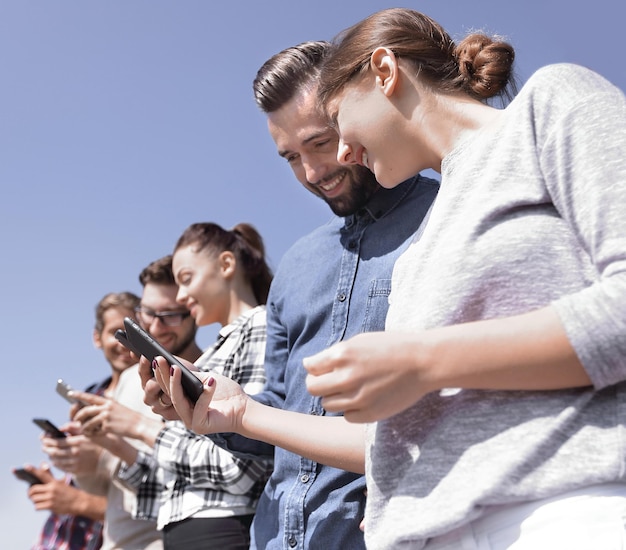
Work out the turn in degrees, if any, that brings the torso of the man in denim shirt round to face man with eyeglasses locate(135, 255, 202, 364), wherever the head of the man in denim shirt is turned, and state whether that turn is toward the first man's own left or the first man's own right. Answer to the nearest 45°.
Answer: approximately 135° to the first man's own right

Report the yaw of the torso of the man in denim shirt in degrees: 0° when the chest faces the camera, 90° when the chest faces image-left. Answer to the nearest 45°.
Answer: approximately 45°

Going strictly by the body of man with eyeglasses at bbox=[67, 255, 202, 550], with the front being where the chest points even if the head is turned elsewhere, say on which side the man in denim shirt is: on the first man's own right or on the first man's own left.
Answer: on the first man's own left

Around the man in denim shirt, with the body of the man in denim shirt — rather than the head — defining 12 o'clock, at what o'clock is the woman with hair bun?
The woman with hair bun is roughly at 10 o'clock from the man in denim shirt.

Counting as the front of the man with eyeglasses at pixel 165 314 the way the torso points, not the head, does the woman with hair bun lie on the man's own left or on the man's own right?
on the man's own left

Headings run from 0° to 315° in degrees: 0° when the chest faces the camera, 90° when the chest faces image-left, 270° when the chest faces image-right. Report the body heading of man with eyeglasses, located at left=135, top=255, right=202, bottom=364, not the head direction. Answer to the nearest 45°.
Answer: approximately 45°

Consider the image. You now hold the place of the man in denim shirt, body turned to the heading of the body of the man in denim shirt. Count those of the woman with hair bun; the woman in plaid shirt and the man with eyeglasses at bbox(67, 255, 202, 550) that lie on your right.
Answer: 2

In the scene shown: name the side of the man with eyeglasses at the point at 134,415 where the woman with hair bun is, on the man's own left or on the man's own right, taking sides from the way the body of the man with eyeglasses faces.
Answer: on the man's own left
